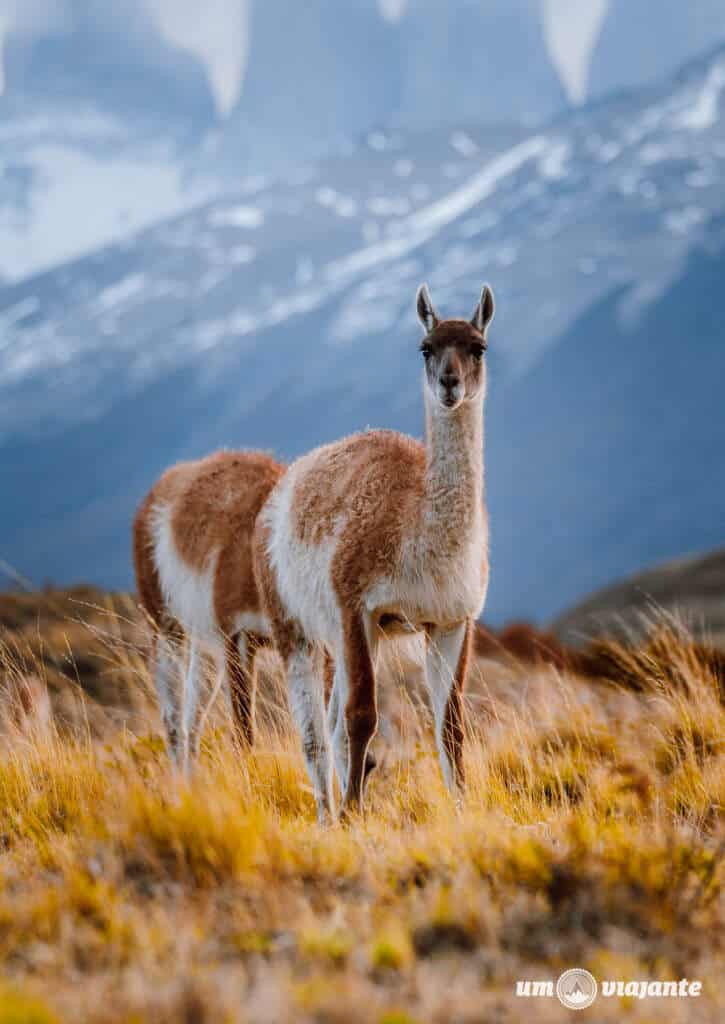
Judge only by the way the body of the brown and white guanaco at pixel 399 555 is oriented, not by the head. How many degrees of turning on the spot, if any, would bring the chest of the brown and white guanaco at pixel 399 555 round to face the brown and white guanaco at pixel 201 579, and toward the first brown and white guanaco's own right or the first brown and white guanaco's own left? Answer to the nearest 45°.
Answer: approximately 180°

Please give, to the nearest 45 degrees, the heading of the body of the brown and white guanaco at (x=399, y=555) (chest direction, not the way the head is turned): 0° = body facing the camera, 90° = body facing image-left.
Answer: approximately 315°
